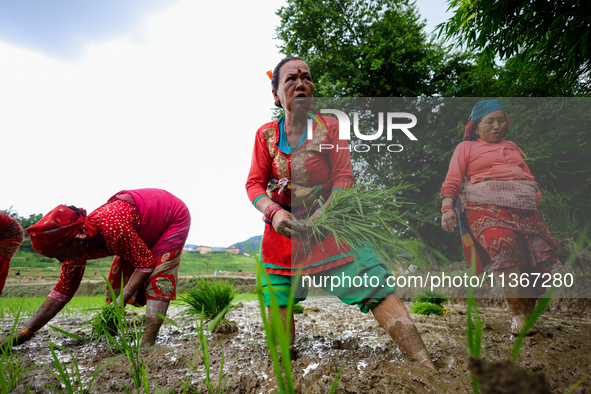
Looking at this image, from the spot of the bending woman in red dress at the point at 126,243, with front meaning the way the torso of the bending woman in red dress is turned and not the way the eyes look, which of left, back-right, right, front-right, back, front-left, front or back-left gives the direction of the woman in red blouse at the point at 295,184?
back-left

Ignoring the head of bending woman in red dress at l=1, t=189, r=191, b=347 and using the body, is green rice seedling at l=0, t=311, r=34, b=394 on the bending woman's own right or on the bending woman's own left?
on the bending woman's own left

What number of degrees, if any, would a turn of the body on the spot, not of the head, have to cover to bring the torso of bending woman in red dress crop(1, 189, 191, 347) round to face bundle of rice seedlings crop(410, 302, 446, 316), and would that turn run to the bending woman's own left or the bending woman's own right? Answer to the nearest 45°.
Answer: approximately 180°

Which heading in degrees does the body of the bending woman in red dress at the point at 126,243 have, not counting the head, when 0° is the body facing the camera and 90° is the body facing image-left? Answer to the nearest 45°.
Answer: approximately 90°
